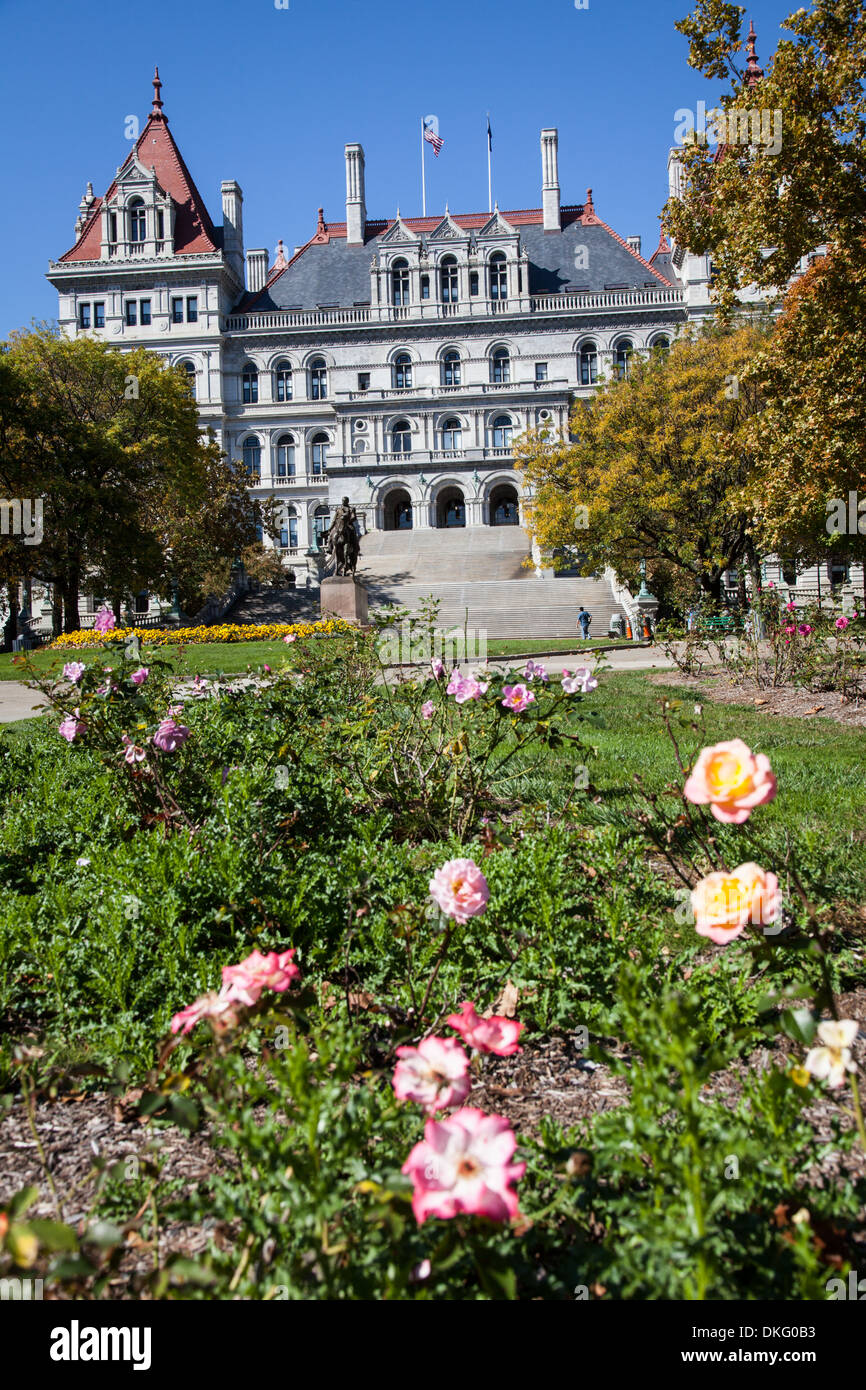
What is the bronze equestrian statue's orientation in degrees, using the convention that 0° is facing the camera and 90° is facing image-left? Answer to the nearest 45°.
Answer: approximately 0°

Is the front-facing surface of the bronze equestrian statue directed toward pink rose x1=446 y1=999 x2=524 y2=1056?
yes

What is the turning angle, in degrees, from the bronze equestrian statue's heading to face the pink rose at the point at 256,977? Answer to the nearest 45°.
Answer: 0° — it already faces it

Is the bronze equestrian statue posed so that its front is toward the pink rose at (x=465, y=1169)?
yes

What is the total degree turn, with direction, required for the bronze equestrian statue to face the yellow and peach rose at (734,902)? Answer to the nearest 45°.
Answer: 0° — it already faces it

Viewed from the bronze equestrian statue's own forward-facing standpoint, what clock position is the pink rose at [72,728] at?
The pink rose is roughly at 12 o'clock from the bronze equestrian statue.

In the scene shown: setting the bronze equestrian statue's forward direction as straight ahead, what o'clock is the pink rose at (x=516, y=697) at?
The pink rose is roughly at 12 o'clock from the bronze equestrian statue.

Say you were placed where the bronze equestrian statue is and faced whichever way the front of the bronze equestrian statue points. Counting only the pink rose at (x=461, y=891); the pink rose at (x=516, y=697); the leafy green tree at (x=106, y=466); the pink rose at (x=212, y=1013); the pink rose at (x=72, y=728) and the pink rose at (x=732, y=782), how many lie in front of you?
5

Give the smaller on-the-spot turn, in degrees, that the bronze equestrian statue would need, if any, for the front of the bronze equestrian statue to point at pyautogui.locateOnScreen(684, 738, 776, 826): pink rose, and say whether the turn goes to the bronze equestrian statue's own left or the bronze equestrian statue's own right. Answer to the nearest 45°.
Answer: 0° — it already faces it

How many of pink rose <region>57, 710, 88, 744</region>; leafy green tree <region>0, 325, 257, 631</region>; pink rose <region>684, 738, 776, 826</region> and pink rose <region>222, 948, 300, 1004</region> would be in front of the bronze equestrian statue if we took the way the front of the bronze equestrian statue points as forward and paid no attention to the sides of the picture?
3

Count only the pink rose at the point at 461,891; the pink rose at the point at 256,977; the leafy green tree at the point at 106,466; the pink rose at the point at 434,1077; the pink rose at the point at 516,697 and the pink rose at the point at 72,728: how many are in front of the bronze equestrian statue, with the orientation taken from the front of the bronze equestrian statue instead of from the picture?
5

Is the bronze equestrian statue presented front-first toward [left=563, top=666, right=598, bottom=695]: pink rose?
yes
